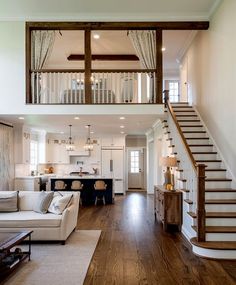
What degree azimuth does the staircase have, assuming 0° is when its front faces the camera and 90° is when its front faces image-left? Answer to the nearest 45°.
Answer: approximately 0°

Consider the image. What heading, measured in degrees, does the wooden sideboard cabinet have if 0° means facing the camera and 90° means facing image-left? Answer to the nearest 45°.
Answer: approximately 90°

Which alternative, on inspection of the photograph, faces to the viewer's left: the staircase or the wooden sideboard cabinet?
the wooden sideboard cabinet

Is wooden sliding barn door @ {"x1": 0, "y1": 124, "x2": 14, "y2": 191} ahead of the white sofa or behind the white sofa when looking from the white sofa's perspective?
behind
